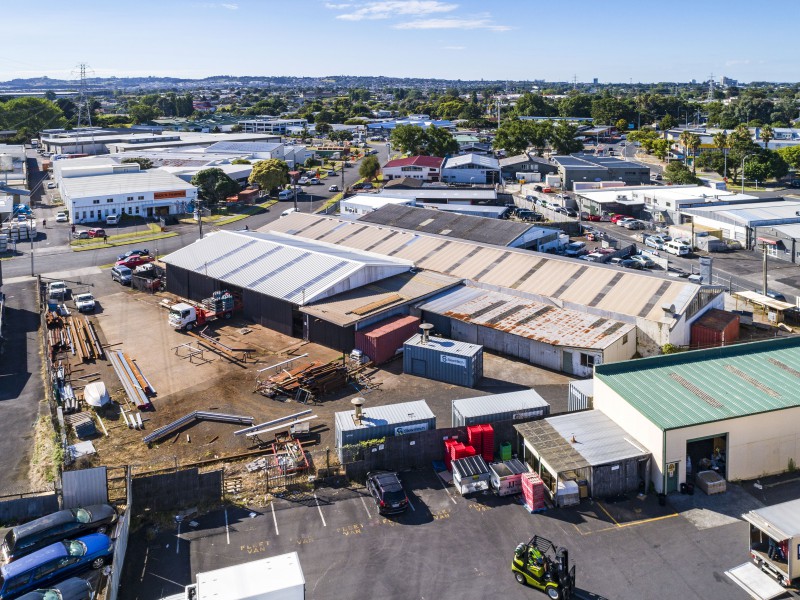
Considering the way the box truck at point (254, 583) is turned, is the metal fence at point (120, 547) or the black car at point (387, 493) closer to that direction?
the metal fence

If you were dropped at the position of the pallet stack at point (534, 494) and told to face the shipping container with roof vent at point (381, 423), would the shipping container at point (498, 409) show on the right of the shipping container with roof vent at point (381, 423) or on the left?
right

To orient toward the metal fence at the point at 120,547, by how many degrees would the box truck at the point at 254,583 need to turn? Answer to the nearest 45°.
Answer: approximately 45° to its right
